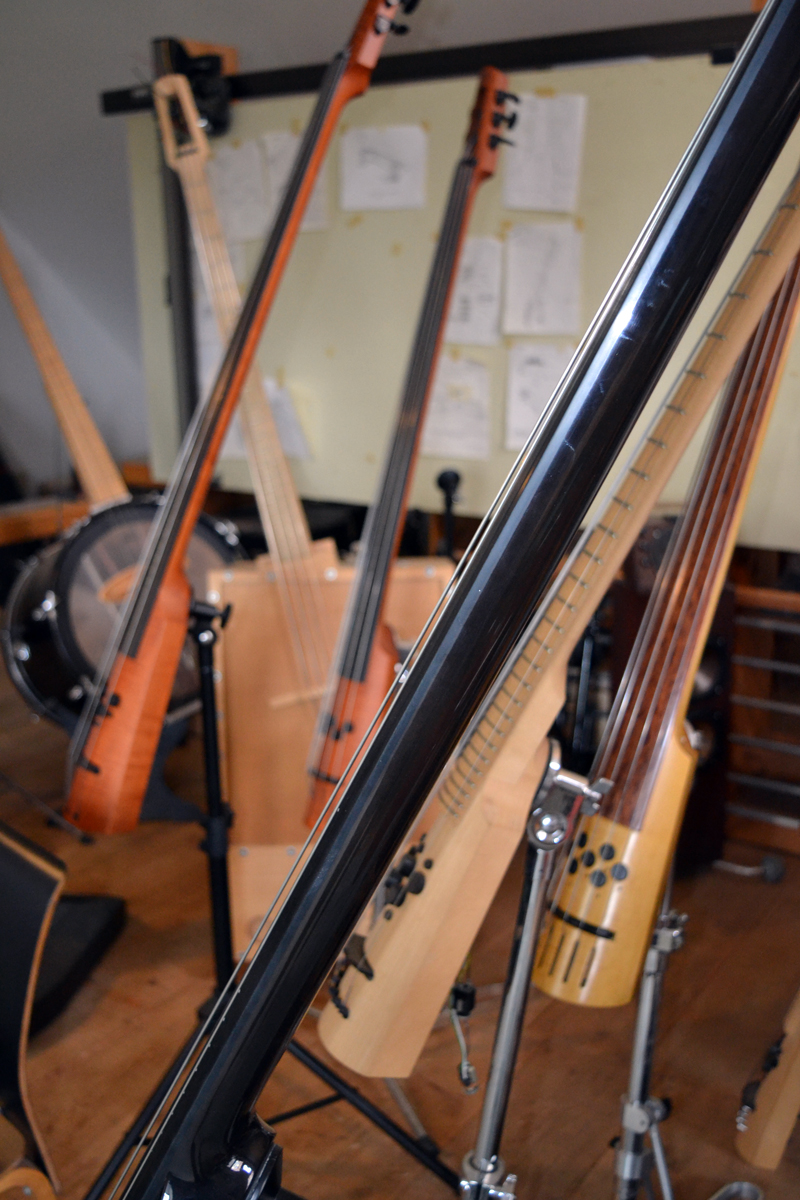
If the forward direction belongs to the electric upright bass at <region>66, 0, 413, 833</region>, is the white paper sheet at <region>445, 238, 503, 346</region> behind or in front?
behind

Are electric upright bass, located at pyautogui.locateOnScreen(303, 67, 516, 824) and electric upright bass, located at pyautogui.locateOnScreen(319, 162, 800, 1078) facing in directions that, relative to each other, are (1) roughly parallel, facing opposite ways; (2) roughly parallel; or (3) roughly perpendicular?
roughly parallel

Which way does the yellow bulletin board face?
toward the camera

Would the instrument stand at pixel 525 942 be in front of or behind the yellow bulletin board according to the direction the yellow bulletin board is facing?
in front

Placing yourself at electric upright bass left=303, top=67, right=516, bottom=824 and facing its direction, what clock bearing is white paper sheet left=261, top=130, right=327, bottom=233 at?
The white paper sheet is roughly at 4 o'clock from the electric upright bass.

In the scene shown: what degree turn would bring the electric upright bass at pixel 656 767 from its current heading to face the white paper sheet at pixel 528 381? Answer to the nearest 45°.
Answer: approximately 135° to its right

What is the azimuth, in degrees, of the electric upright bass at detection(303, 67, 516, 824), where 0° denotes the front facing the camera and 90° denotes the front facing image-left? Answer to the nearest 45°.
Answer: approximately 45°

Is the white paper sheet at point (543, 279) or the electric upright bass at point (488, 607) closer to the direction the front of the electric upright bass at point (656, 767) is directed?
the electric upright bass

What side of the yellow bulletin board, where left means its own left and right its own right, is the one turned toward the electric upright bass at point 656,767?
front
